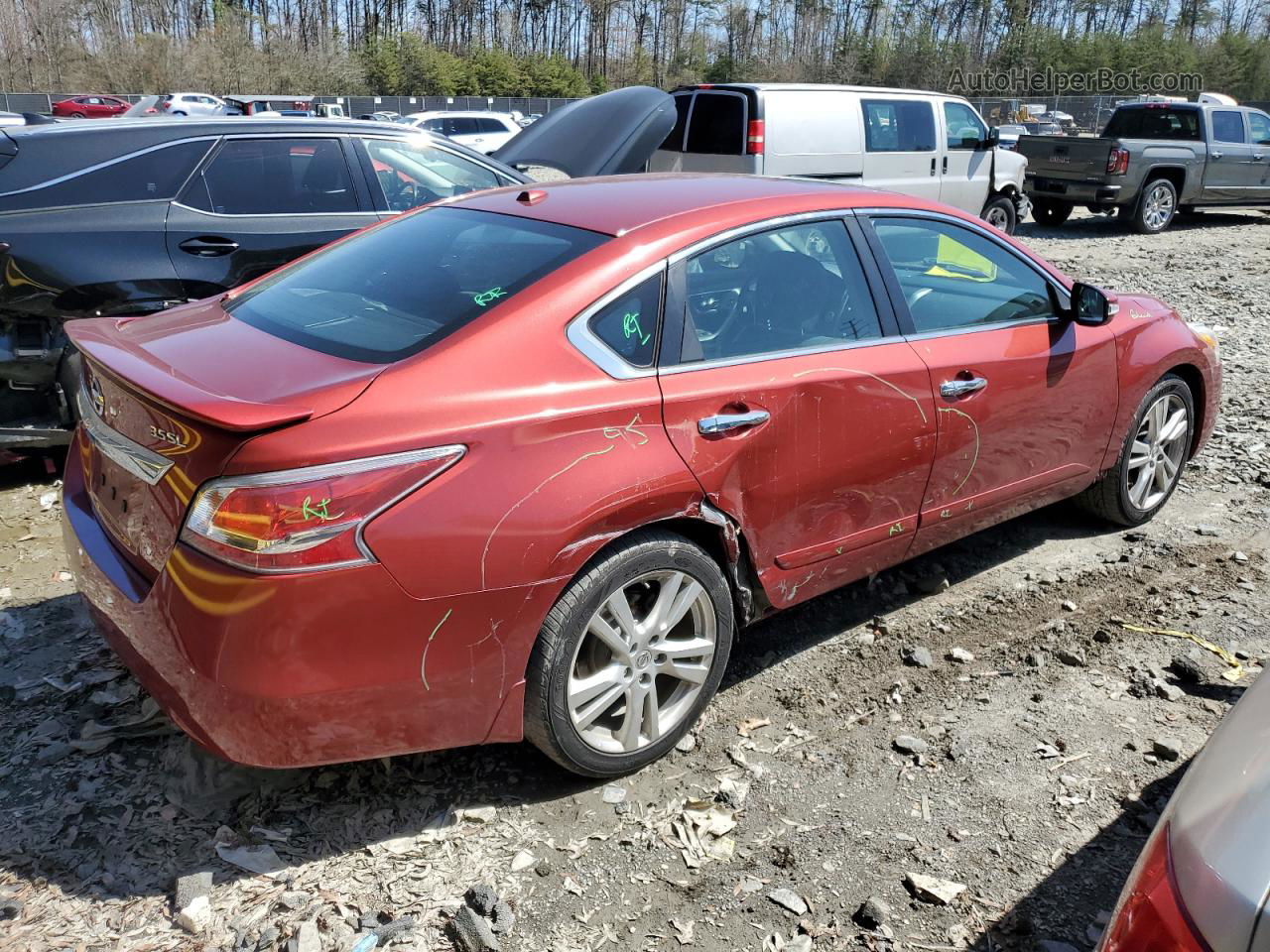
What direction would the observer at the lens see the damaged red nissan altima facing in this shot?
facing away from the viewer and to the right of the viewer

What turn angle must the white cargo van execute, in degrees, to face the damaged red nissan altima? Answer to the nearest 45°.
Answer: approximately 135° to its right

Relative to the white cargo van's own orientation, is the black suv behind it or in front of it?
behind

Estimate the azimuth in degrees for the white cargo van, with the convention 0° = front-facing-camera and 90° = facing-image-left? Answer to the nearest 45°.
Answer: approximately 225°

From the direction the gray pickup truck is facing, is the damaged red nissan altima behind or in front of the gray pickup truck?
behind

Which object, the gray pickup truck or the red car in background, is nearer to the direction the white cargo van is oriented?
the gray pickup truck

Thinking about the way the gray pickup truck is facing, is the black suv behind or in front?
behind
